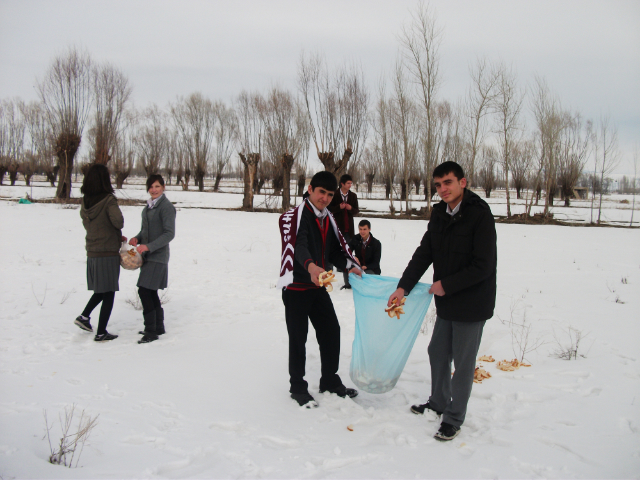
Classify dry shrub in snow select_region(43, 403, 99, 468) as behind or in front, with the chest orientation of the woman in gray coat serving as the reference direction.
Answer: in front

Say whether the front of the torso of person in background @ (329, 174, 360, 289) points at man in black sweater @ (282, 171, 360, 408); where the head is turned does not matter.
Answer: yes

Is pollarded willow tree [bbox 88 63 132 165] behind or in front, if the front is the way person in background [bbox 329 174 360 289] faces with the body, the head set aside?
behind

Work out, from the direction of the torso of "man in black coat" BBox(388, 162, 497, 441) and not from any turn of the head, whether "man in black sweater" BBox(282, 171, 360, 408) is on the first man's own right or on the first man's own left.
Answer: on the first man's own right

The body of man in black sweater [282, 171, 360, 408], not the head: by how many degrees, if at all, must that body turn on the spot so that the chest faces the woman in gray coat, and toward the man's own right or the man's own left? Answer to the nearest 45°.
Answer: approximately 180°

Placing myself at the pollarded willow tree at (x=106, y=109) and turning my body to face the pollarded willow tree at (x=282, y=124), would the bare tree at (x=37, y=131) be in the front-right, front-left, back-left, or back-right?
back-left

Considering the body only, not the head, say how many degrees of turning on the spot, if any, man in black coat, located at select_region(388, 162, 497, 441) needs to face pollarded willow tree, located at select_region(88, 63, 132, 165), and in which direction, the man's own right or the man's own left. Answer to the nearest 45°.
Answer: approximately 90° to the man's own right

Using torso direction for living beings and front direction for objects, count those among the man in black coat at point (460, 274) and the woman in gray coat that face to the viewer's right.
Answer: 0

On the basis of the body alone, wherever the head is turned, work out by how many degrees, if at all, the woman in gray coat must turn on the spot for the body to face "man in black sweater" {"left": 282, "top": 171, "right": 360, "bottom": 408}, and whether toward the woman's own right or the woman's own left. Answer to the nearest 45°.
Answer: approximately 90° to the woman's own left

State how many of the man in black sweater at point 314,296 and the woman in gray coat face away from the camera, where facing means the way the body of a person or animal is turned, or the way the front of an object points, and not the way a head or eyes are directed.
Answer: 0

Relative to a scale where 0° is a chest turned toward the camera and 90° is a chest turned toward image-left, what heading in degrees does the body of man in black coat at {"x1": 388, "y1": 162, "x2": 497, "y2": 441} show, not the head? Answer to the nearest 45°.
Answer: approximately 45°

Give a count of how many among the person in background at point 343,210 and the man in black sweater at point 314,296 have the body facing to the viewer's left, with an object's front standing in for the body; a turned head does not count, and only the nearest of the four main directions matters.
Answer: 0

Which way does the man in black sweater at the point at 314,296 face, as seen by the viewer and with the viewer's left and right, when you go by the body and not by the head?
facing the viewer and to the right of the viewer
